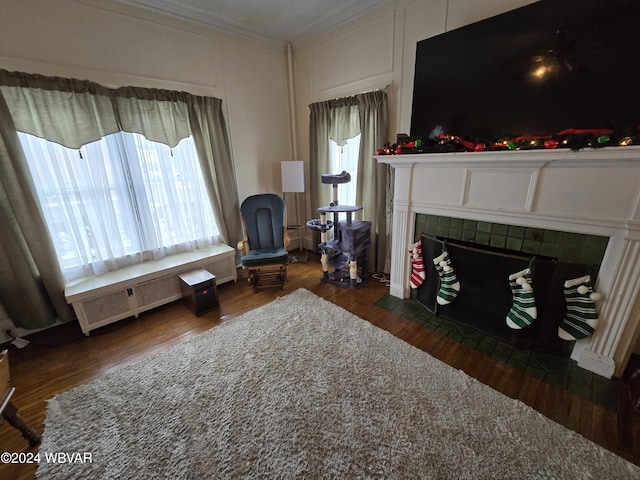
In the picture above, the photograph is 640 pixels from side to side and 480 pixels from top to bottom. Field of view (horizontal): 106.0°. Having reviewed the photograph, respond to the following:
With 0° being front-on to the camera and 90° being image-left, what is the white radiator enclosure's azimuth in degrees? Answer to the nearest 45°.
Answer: approximately 315°

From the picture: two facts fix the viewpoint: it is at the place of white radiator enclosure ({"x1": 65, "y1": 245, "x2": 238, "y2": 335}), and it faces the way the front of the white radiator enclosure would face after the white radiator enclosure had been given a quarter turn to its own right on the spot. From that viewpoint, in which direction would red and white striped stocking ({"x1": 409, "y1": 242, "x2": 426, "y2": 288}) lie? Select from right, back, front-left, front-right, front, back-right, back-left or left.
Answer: left

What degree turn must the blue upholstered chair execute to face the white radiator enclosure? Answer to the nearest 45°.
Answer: approximately 45° to its right

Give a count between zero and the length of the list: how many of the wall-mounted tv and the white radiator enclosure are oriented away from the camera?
0

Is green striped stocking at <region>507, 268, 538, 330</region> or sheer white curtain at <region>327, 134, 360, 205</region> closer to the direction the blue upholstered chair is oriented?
the green striped stocking

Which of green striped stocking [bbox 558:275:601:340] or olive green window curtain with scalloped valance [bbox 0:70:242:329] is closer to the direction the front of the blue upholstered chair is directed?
the green striped stocking

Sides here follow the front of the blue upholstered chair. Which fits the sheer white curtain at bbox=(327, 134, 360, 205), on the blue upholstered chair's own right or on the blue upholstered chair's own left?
on the blue upholstered chair's own left

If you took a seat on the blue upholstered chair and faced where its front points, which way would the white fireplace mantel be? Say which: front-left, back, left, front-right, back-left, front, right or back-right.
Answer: front-left

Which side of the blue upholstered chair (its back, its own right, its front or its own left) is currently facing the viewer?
front

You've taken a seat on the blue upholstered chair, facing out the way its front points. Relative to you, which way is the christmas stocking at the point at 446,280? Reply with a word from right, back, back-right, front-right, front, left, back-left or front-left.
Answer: front-left

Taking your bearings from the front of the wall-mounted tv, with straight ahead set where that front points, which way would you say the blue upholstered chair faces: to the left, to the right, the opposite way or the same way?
to the left

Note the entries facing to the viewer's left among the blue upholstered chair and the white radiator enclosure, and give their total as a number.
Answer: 0
